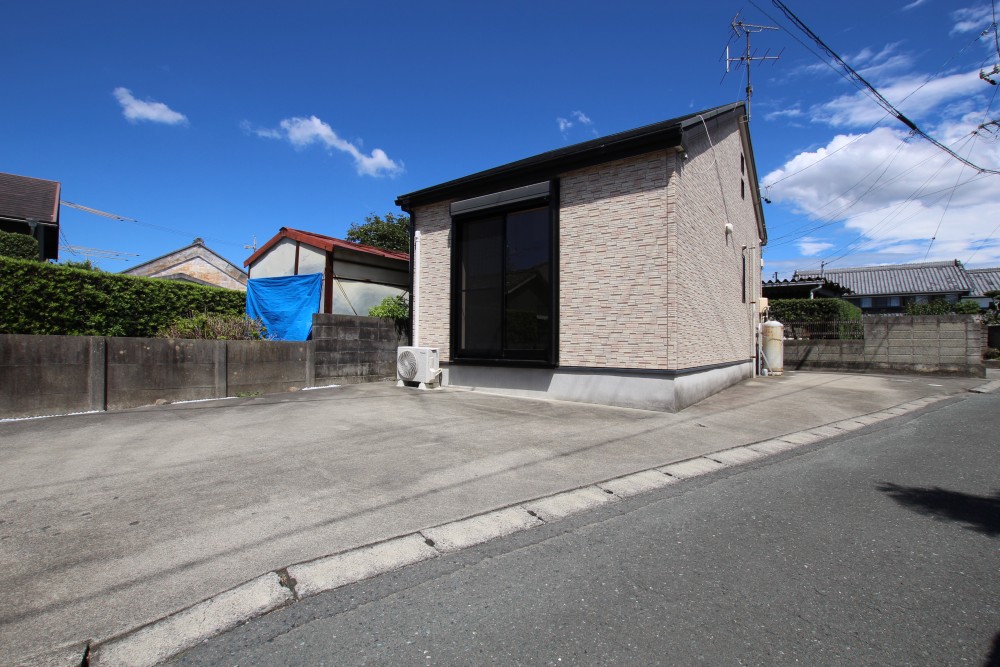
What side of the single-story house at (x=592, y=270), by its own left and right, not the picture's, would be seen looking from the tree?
right

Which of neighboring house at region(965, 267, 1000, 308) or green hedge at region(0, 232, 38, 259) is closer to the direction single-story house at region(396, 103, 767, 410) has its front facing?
the green hedge

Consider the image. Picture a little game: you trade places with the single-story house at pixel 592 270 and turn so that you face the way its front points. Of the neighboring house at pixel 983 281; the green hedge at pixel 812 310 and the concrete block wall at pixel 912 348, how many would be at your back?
3

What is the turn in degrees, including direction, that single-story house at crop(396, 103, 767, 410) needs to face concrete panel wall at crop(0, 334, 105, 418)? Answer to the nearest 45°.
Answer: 0° — it already faces it

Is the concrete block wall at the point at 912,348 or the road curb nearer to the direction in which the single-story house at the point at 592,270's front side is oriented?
the road curb

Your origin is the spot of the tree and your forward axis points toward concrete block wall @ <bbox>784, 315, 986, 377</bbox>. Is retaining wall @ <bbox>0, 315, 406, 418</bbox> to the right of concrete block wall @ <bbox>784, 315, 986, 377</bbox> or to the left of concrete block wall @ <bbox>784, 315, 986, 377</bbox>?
right

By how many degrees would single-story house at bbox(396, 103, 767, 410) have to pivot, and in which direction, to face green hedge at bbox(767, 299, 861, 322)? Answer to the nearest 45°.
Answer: approximately 180°

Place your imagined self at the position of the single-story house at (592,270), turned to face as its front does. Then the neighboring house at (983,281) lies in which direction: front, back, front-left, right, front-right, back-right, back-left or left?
back

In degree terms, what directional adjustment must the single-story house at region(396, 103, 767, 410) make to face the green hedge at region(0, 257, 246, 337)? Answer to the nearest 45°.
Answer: approximately 45° to its right

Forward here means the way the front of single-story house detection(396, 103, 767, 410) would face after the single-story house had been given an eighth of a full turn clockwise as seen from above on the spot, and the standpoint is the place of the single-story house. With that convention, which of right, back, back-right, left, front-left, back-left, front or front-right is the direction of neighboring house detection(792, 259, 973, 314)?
back-right

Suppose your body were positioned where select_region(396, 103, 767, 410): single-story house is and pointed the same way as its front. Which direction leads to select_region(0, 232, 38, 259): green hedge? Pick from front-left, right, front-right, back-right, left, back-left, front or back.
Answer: front-right

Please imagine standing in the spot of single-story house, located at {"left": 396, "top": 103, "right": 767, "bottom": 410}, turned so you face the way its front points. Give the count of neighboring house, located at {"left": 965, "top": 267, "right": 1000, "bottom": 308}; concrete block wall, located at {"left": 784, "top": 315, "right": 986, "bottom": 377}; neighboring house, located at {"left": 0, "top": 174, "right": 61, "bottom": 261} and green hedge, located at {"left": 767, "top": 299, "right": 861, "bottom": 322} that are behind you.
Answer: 3

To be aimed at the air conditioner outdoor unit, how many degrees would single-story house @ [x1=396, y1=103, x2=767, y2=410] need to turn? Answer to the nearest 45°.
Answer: approximately 45° to its right

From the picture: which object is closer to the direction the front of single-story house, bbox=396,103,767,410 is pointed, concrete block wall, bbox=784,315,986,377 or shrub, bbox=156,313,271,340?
the shrub

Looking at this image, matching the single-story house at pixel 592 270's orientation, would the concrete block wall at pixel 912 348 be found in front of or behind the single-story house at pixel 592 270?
behind

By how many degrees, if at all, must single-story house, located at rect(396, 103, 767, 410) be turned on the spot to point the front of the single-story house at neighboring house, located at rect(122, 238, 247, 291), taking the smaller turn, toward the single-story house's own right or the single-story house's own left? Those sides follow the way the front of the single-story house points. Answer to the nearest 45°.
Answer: approximately 90° to the single-story house's own right
